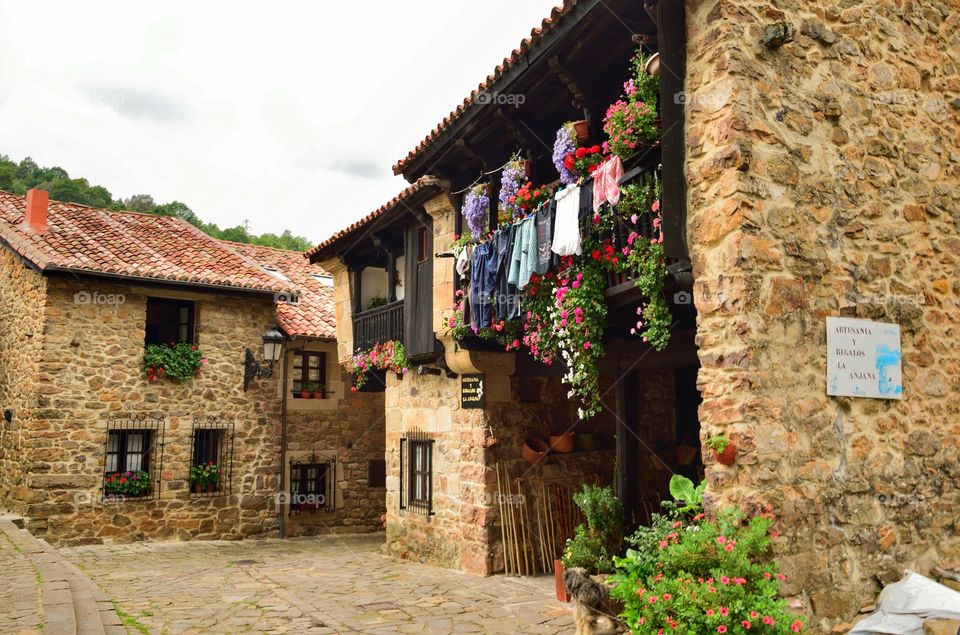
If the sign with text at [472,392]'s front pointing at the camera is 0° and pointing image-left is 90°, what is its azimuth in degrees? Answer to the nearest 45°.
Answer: approximately 0°

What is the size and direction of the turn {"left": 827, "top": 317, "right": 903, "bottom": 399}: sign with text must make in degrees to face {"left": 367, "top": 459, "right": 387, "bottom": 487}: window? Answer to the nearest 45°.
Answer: approximately 135° to its right

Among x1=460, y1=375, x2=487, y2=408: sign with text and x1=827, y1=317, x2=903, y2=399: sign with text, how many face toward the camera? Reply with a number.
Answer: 2

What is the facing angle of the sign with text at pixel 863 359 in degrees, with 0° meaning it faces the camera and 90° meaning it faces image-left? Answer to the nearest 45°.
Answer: approximately 0°

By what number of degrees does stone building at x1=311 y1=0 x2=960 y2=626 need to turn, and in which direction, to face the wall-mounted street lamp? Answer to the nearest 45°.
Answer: approximately 90° to its right
